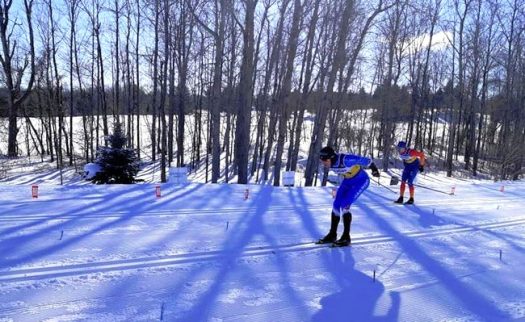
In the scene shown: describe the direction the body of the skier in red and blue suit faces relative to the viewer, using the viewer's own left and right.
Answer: facing the viewer and to the left of the viewer

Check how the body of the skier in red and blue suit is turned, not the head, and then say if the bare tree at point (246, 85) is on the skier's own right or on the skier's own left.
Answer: on the skier's own right

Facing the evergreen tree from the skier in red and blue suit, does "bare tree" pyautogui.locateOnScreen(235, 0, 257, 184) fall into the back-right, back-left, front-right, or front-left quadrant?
front-right

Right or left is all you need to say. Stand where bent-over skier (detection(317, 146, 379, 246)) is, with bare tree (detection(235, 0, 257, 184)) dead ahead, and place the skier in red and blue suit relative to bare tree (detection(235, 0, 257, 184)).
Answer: right

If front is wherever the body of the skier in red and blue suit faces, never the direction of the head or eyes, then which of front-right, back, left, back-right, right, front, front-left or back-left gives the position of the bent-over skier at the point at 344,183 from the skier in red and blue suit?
front-left

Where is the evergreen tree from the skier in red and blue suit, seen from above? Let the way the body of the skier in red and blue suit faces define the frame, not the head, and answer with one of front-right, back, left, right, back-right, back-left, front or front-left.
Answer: front-right

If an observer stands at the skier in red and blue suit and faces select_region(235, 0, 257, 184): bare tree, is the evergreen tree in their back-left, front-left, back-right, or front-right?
front-left

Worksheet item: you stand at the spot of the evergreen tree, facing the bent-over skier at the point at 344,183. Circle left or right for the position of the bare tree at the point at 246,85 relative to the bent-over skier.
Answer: left
